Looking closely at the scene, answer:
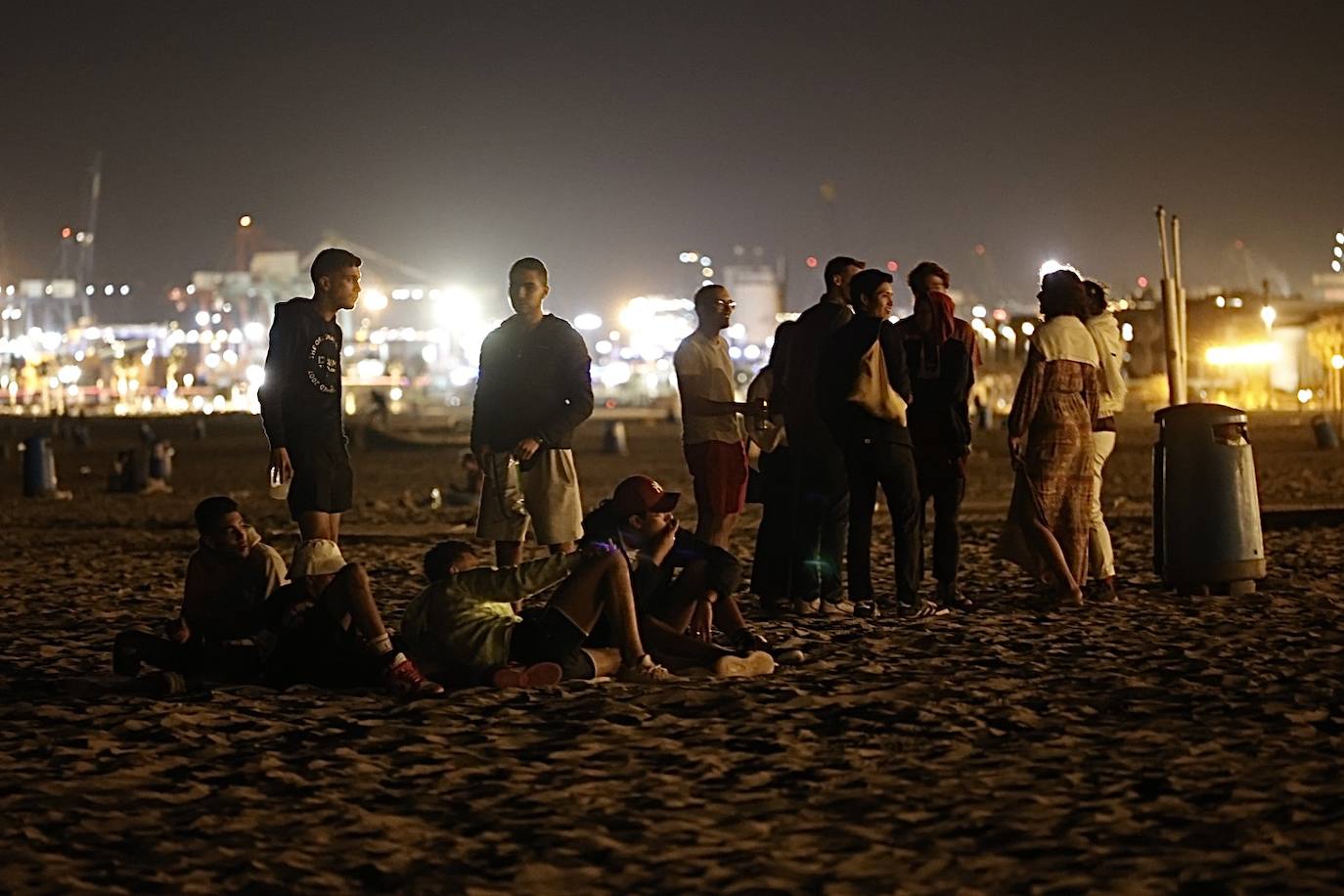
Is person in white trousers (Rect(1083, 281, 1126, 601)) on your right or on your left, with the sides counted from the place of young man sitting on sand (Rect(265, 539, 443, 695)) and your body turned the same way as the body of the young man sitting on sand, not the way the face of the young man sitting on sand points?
on your left

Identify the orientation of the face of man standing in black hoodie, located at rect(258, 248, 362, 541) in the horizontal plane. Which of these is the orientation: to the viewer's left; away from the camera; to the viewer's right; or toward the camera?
to the viewer's right

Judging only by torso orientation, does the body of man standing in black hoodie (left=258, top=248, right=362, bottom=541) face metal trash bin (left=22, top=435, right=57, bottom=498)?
no

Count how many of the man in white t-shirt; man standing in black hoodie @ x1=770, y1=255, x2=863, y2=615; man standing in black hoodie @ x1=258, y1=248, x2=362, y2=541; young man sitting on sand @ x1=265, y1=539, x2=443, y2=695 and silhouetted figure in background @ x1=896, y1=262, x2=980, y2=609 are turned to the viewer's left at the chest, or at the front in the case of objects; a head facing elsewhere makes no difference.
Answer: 0

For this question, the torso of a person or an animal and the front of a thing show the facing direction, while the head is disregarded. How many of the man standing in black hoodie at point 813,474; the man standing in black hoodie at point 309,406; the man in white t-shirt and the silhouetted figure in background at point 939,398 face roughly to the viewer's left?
0

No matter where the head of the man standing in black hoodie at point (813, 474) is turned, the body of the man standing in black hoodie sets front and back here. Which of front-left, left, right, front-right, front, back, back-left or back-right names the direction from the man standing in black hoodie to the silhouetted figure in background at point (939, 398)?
front

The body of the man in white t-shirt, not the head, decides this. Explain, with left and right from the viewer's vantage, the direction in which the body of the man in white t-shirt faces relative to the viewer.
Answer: facing the viewer and to the right of the viewer

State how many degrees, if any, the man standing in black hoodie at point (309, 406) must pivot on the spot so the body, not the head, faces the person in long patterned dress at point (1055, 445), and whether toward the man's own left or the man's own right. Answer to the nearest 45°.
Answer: approximately 45° to the man's own left
